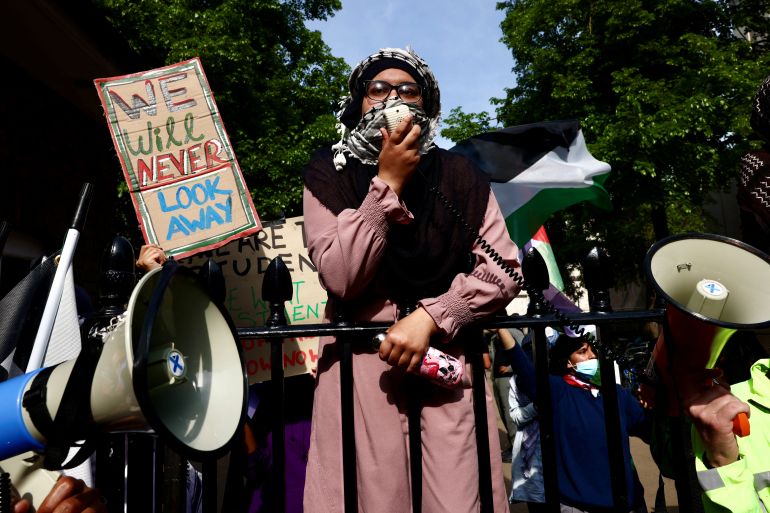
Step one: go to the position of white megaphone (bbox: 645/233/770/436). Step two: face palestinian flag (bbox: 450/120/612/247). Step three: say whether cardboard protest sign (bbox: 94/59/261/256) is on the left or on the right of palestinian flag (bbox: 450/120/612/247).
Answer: left

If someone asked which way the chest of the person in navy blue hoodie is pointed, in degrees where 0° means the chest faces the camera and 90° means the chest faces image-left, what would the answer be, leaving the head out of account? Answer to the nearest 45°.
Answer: approximately 315°

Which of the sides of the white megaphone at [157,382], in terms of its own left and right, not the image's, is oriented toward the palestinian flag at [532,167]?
left

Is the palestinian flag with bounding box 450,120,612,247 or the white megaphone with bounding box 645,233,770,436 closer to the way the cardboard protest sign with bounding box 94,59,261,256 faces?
the white megaphone

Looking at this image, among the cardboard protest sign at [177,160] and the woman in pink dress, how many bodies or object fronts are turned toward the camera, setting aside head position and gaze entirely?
2

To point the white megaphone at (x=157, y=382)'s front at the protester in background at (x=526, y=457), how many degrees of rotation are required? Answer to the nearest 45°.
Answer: approximately 90° to its left

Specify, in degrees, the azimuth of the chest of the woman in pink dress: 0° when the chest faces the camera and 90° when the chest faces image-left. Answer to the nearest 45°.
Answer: approximately 0°

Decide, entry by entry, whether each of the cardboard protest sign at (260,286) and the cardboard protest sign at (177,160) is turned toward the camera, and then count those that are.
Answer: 2
